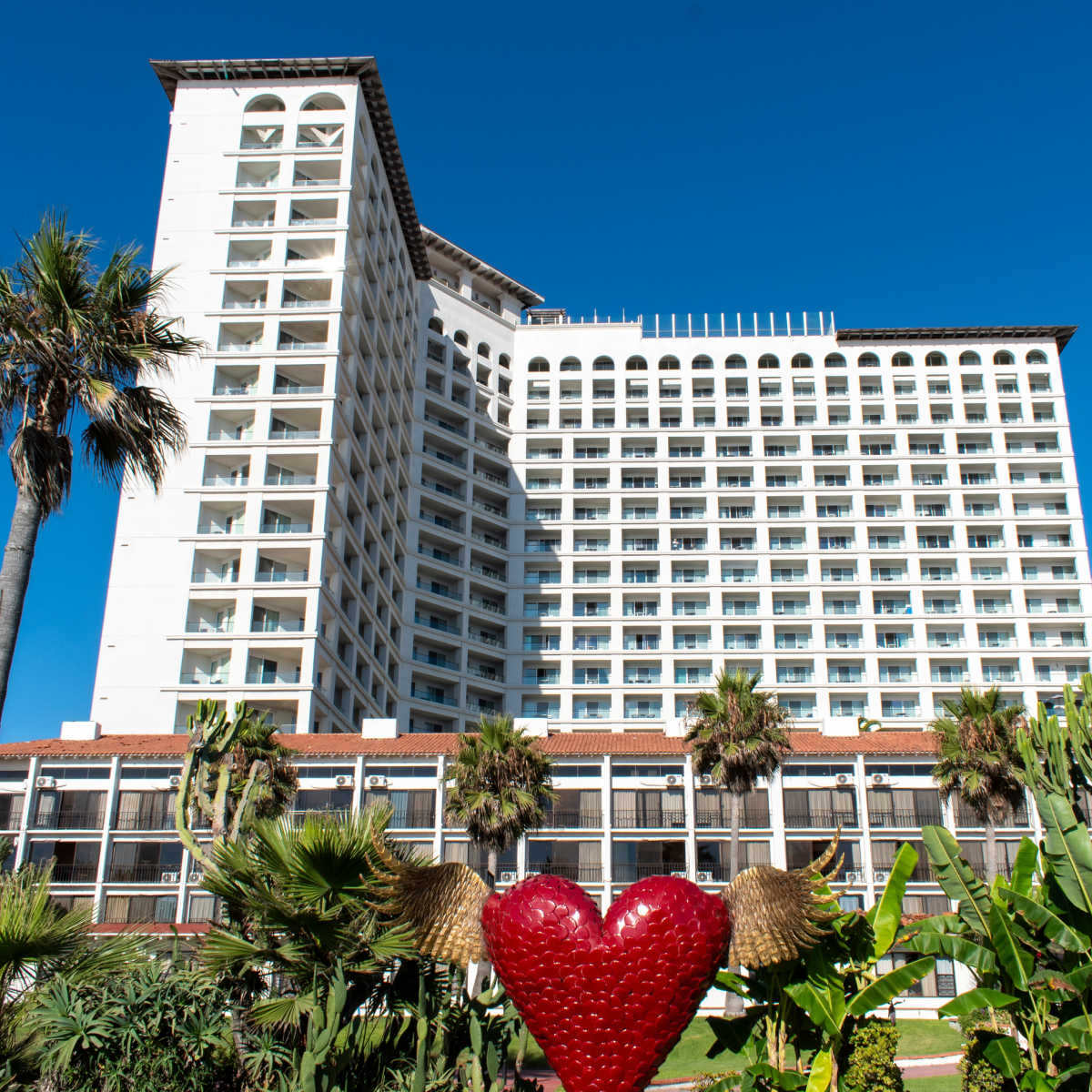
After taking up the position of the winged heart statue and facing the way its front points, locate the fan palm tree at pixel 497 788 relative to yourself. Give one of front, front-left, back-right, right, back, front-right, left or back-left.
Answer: back

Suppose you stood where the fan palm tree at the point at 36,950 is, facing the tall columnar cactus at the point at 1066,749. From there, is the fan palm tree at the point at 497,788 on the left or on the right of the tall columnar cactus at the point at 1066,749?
left

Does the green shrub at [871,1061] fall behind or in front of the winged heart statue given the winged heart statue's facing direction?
behind

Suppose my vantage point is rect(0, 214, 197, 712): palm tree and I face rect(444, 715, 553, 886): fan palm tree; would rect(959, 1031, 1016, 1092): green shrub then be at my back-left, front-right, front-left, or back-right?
front-right

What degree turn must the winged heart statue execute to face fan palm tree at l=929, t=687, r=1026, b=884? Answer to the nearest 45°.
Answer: approximately 135° to its left

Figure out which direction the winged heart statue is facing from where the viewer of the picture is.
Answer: facing the viewer

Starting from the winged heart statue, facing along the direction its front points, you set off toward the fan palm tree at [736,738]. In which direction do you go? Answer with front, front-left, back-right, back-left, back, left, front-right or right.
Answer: back

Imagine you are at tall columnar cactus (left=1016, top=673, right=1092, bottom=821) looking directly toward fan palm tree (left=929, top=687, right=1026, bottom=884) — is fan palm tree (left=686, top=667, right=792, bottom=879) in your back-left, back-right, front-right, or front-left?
front-left

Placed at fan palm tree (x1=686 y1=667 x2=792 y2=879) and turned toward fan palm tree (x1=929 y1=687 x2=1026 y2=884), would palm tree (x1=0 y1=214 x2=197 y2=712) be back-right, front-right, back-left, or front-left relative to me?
back-right

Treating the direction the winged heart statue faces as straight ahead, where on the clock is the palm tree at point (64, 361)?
The palm tree is roughly at 4 o'clock from the winged heart statue.

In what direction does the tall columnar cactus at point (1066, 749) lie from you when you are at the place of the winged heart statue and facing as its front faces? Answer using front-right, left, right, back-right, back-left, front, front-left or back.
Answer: back-left

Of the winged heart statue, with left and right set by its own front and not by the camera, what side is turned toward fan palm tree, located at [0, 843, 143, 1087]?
right
